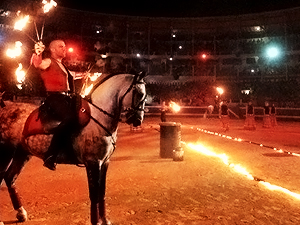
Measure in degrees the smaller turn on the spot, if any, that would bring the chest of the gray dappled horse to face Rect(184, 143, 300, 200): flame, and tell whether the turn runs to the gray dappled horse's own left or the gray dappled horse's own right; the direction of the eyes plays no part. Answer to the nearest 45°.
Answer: approximately 45° to the gray dappled horse's own left

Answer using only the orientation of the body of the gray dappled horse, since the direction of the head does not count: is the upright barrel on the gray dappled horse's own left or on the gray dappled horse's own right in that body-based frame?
on the gray dappled horse's own left

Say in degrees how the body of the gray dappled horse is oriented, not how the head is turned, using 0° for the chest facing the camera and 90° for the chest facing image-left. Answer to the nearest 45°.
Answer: approximately 270°
